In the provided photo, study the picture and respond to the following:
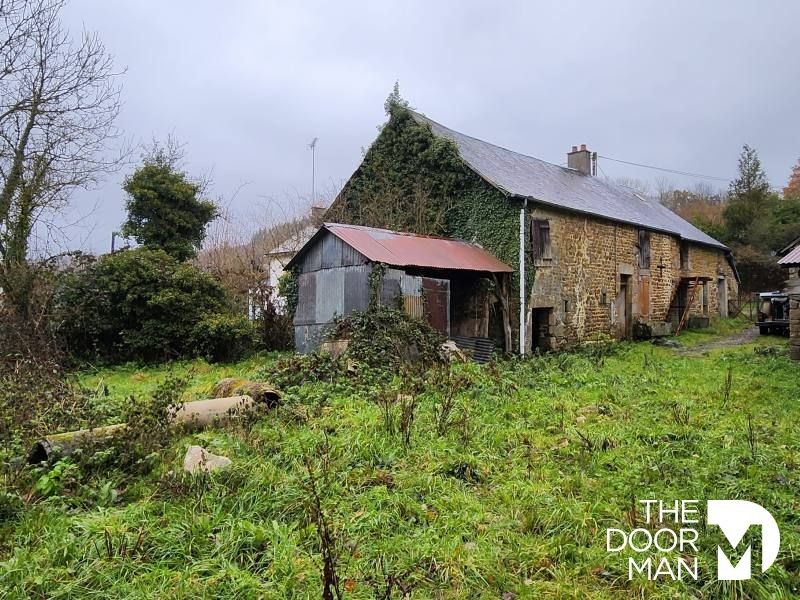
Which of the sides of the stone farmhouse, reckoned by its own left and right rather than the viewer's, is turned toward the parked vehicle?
left

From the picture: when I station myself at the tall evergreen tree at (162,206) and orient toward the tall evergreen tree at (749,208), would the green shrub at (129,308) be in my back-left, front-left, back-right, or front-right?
back-right

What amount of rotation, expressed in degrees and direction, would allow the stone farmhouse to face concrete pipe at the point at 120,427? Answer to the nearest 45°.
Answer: approximately 45° to its right

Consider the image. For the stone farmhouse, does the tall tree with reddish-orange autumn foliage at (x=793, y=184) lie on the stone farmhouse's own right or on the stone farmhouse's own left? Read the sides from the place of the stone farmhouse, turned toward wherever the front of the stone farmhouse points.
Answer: on the stone farmhouse's own left

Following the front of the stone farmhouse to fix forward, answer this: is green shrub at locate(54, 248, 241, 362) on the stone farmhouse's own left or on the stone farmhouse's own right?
on the stone farmhouse's own right

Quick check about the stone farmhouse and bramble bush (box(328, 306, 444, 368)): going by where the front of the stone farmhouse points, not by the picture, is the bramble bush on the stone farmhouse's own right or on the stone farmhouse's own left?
on the stone farmhouse's own right

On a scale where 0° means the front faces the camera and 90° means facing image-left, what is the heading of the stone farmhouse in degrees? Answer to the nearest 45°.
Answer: approximately 315°

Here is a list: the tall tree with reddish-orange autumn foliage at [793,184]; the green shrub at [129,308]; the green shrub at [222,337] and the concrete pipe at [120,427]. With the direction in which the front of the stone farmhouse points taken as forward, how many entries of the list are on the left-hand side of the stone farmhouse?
1

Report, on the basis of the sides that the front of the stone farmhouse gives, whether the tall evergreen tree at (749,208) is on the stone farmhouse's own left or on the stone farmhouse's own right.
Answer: on the stone farmhouse's own left

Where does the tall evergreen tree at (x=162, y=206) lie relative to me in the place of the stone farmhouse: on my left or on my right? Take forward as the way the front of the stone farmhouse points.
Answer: on my right

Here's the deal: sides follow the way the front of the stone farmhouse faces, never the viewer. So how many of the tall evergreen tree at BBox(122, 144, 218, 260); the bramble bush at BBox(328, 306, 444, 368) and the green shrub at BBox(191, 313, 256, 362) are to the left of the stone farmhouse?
0

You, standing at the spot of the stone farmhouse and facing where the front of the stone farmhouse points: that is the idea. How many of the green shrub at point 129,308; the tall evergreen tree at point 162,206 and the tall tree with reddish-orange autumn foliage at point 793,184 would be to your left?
1

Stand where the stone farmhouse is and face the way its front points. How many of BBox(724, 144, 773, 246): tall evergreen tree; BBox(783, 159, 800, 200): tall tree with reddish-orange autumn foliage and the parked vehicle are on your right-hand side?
0
